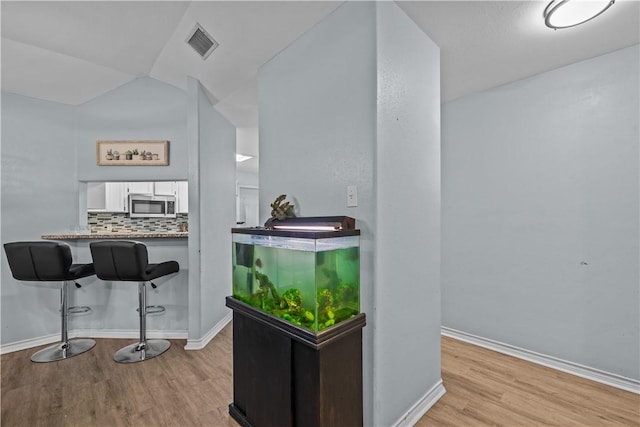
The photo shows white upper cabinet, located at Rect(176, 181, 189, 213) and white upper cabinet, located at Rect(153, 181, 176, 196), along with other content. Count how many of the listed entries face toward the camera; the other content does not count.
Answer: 2

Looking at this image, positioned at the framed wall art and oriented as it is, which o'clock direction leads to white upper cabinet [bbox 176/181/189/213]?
The white upper cabinet is roughly at 7 o'clock from the framed wall art.

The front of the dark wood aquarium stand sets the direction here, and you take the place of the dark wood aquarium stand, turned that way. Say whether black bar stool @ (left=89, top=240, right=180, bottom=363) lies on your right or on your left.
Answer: on your right

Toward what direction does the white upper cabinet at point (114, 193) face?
toward the camera

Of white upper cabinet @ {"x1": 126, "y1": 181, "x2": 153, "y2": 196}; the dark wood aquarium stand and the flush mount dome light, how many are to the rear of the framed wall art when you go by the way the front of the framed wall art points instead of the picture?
1

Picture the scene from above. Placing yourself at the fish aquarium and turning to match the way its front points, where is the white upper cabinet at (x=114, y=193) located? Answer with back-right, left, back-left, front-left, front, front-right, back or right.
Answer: right

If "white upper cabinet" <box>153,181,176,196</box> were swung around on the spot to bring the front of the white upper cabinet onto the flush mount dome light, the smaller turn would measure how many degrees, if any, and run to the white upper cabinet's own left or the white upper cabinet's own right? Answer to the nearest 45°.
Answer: approximately 45° to the white upper cabinet's own left

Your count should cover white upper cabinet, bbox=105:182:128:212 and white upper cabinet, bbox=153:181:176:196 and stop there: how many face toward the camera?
2

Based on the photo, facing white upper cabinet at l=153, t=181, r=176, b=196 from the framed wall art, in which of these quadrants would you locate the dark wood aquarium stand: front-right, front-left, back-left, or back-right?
back-right

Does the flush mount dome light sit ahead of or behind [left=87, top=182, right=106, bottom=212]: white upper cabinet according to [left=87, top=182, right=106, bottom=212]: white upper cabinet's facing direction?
ahead

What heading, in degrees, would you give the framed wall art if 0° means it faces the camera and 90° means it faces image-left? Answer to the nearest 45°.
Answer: approximately 0°

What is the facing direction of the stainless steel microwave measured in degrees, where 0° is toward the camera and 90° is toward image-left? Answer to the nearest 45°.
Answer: approximately 0°
